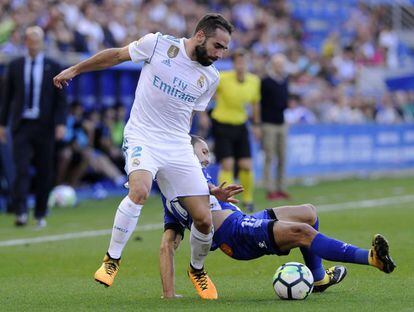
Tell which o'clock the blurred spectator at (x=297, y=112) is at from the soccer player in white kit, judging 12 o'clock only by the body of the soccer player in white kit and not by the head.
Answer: The blurred spectator is roughly at 8 o'clock from the soccer player in white kit.

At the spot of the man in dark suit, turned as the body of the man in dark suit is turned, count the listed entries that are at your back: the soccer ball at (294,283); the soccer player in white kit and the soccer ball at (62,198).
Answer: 1

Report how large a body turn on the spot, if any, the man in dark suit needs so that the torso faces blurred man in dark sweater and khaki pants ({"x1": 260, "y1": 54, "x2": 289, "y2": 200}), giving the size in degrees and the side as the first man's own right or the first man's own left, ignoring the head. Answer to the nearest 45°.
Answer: approximately 135° to the first man's own left

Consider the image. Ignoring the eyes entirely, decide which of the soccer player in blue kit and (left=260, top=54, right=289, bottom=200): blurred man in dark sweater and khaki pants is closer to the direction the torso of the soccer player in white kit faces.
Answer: the soccer player in blue kit

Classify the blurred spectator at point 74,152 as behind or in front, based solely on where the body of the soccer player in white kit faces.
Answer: behind

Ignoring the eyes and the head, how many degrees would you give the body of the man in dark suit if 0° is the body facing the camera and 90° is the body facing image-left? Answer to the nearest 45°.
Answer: approximately 0°

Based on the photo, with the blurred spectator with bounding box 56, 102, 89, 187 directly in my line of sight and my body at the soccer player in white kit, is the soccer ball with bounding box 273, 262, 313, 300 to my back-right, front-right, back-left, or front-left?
back-right

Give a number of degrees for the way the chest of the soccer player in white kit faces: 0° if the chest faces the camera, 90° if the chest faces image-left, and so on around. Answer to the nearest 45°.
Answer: approximately 315°

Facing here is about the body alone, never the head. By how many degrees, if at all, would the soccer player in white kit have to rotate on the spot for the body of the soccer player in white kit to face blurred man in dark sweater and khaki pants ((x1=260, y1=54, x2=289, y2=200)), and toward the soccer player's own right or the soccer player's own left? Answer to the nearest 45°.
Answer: approximately 135° to the soccer player's own left

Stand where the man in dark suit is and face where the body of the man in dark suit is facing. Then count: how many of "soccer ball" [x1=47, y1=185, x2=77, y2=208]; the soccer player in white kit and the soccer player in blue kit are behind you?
1
